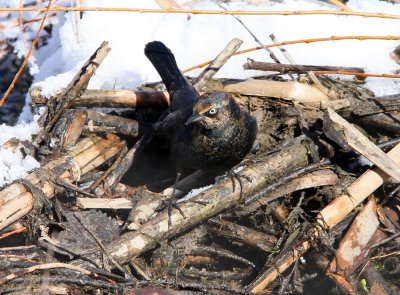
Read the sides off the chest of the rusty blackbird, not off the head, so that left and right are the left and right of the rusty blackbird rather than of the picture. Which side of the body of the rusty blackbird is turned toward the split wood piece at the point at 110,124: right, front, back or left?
back

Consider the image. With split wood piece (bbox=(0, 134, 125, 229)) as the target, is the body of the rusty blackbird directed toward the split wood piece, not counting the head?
no

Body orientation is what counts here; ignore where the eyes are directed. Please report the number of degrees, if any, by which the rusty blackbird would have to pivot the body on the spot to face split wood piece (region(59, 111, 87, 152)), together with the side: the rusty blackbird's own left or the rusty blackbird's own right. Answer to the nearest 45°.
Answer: approximately 135° to the rusty blackbird's own right

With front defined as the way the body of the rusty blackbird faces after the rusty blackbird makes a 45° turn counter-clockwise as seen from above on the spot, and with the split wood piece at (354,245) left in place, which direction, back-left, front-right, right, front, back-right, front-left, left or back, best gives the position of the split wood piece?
front-right

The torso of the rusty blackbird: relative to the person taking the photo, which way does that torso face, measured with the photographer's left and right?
facing the viewer and to the right of the viewer

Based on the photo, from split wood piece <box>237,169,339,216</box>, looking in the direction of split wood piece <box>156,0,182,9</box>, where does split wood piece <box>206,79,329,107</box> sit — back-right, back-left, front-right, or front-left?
front-right

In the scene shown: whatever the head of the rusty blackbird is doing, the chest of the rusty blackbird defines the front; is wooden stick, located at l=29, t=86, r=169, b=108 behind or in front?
behind

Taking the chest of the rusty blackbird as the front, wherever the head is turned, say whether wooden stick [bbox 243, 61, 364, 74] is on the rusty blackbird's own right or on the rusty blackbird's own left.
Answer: on the rusty blackbird's own left

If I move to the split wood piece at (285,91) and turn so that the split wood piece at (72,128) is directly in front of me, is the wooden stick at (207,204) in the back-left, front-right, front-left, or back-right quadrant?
front-left

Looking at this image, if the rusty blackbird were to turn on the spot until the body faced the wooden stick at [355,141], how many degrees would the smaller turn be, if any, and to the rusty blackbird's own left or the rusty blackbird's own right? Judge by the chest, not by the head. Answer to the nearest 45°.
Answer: approximately 45° to the rusty blackbird's own left

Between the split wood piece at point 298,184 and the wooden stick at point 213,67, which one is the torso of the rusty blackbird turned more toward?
the split wood piece

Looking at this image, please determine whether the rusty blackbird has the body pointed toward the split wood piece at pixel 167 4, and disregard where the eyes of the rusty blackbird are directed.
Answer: no

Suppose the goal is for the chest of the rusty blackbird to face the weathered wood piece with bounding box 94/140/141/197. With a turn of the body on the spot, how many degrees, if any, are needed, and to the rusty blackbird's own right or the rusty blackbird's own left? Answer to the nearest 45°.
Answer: approximately 135° to the rusty blackbird's own right

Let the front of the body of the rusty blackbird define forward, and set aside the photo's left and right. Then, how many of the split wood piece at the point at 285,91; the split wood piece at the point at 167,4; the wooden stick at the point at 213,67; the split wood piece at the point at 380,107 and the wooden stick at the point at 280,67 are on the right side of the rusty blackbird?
0

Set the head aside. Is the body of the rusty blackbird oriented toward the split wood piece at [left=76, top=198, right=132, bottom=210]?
no
